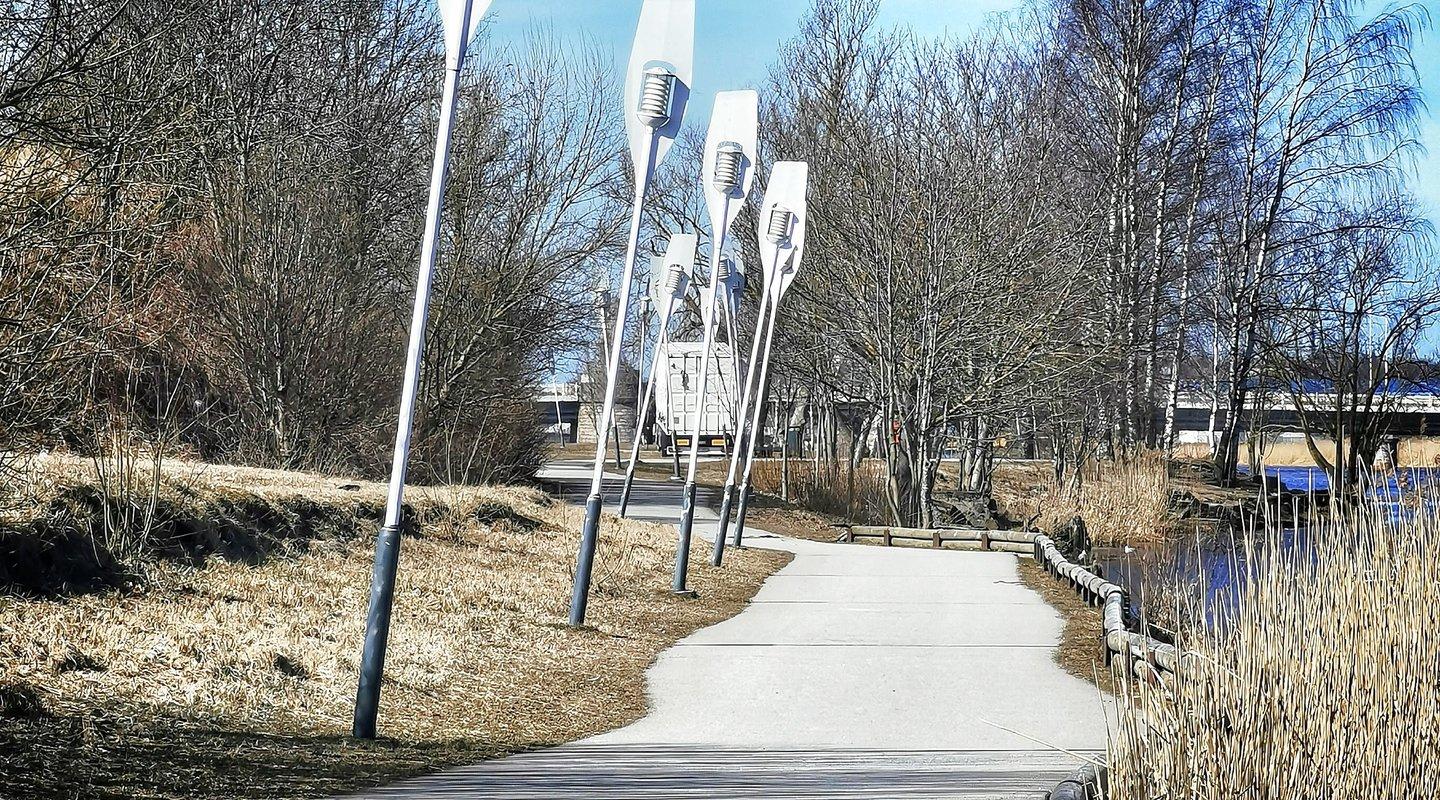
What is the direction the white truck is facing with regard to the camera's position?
facing away from the viewer

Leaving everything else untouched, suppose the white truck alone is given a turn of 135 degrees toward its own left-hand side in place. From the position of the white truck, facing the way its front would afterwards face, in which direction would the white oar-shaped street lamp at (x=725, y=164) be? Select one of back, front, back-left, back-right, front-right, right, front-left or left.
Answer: front-left

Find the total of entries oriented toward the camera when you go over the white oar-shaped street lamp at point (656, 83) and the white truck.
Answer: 1

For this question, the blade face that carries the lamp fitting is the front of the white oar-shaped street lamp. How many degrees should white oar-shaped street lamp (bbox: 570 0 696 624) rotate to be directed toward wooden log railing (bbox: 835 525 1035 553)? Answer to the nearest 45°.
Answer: approximately 135° to its left

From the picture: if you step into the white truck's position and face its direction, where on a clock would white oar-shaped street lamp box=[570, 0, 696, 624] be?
The white oar-shaped street lamp is roughly at 6 o'clock from the white truck.

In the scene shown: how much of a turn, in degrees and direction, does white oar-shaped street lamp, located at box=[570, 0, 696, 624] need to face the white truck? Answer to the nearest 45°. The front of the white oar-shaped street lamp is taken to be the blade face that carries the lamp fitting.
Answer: approximately 180°

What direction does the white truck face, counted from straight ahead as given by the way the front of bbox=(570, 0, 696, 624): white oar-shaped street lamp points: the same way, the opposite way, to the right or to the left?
the opposite way

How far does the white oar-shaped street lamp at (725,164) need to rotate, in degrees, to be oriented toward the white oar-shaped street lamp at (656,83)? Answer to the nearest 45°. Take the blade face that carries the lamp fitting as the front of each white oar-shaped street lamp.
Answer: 0° — it already faces it

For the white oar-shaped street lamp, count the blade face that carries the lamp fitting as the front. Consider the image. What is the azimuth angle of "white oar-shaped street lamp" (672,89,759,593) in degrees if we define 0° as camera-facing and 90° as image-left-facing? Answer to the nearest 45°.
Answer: approximately 0°

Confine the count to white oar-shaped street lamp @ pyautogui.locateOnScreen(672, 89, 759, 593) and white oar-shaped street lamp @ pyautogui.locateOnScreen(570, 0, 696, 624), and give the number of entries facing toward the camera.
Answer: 2
